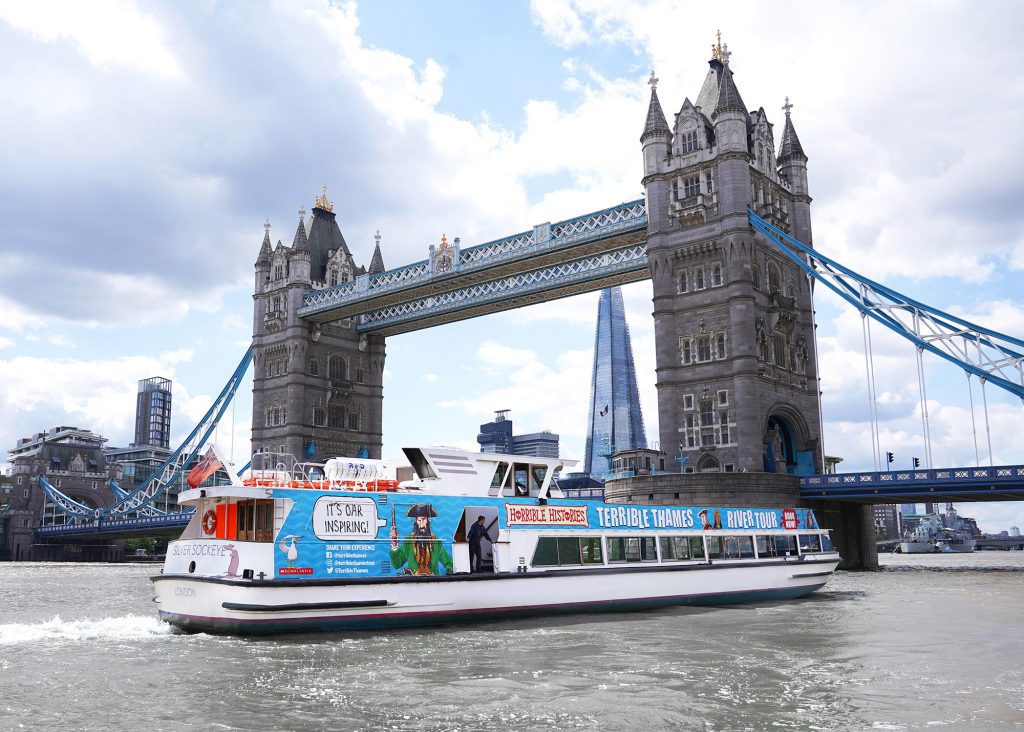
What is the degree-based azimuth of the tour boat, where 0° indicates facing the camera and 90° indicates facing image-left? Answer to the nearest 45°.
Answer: approximately 225°
